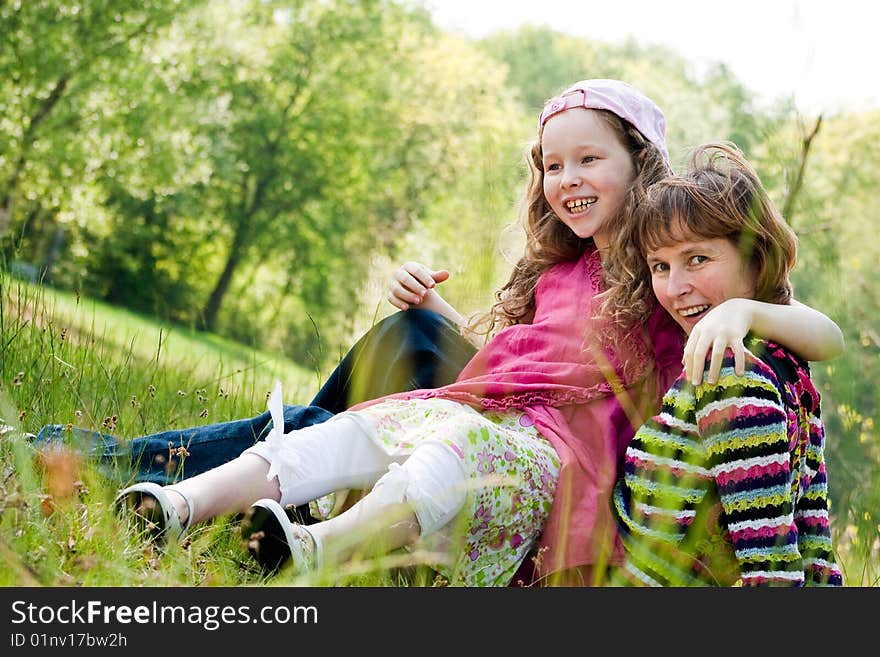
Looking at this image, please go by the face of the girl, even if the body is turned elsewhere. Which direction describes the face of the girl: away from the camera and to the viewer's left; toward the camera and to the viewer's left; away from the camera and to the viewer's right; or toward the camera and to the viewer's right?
toward the camera and to the viewer's left

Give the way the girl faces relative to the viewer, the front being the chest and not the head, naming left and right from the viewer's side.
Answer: facing the viewer and to the left of the viewer

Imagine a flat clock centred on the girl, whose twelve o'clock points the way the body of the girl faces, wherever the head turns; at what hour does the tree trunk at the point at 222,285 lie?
The tree trunk is roughly at 4 o'clock from the girl.
